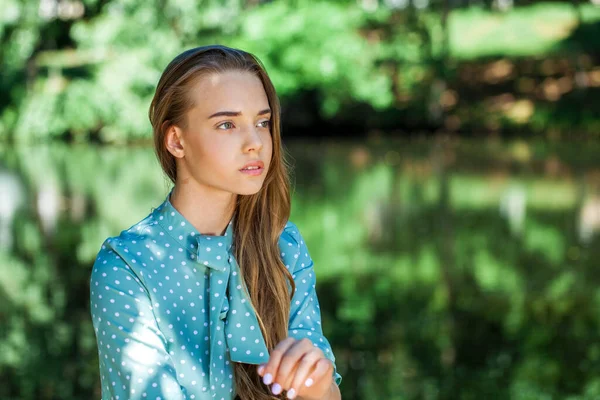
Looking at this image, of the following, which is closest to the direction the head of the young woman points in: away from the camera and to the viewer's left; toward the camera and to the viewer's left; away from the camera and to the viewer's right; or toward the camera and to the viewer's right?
toward the camera and to the viewer's right

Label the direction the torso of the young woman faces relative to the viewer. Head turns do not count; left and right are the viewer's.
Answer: facing the viewer and to the right of the viewer
